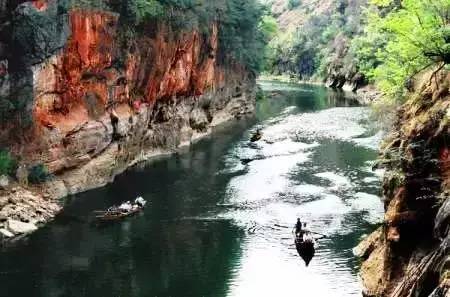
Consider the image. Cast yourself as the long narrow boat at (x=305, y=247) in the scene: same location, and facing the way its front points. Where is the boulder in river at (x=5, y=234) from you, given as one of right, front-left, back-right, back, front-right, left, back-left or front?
right

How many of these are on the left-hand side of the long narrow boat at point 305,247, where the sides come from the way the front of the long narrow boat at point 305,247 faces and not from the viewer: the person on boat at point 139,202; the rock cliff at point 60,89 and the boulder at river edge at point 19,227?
0

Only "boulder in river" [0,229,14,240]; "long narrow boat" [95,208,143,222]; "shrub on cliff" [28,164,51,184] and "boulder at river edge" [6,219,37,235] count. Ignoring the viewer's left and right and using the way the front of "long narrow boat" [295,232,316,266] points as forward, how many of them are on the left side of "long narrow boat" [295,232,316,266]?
0

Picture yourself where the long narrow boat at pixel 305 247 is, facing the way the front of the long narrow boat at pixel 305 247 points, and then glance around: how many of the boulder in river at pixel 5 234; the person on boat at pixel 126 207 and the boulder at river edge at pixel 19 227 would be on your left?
0

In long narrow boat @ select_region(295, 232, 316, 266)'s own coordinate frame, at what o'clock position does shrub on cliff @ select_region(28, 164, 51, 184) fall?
The shrub on cliff is roughly at 4 o'clock from the long narrow boat.

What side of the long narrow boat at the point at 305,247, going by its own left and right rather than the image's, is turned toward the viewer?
front

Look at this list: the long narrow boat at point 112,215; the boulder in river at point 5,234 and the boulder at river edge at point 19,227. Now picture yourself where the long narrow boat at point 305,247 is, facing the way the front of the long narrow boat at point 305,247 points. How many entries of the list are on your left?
0

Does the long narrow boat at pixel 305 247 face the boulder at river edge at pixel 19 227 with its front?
no

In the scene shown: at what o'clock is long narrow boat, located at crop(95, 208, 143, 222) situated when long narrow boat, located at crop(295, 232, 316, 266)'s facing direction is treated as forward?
long narrow boat, located at crop(95, 208, 143, 222) is roughly at 4 o'clock from long narrow boat, located at crop(295, 232, 316, 266).

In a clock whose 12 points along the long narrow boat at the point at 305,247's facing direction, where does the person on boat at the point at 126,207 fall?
The person on boat is roughly at 4 o'clock from the long narrow boat.

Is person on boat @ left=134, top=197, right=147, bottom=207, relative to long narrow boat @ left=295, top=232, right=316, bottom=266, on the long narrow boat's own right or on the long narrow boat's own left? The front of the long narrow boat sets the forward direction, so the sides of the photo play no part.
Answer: on the long narrow boat's own right

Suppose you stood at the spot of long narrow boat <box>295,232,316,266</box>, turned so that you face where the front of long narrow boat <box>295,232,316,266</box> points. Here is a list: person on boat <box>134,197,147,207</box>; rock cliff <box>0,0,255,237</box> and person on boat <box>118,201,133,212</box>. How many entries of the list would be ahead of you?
0

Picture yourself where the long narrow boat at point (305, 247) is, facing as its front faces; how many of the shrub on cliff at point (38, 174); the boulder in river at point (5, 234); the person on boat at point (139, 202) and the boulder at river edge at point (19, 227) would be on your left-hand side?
0

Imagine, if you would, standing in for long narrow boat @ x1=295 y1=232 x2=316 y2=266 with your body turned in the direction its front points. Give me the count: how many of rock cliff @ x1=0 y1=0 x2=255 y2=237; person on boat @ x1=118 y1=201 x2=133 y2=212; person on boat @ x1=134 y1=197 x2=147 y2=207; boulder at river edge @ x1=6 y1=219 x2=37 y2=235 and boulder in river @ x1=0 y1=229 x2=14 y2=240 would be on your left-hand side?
0
